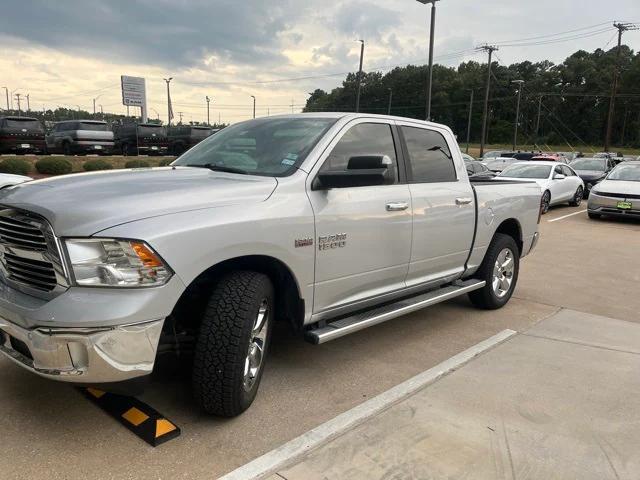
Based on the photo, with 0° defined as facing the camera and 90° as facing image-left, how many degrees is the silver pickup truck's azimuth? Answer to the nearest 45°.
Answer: approximately 45°

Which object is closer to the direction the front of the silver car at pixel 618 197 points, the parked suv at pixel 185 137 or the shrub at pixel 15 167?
the shrub

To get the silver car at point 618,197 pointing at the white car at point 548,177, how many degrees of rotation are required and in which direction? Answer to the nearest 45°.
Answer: approximately 90° to its right
